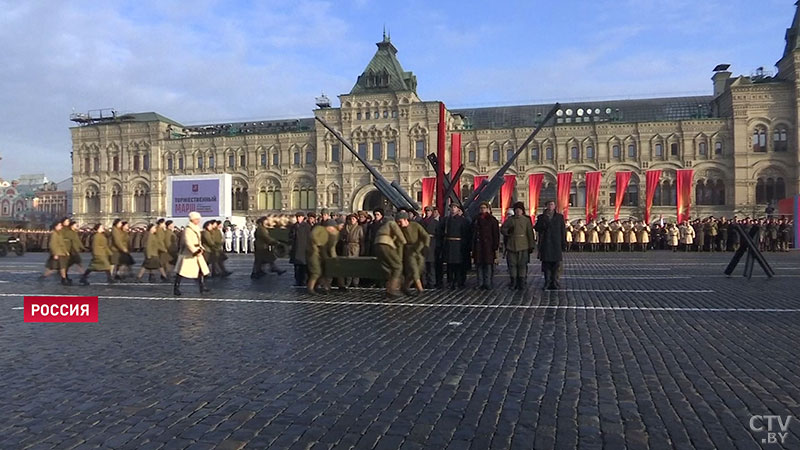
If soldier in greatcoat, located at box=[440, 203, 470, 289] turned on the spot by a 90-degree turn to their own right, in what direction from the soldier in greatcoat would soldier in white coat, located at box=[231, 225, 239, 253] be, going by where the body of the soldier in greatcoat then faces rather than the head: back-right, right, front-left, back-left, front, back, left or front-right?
front-right

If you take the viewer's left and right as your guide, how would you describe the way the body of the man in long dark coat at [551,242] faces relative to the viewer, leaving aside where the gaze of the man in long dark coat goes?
facing the viewer

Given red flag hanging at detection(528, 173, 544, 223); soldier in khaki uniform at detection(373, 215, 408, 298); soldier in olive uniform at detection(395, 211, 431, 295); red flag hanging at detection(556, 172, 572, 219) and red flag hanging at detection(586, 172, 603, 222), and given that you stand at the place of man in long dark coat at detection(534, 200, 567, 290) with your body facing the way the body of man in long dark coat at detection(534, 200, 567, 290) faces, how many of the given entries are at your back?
3

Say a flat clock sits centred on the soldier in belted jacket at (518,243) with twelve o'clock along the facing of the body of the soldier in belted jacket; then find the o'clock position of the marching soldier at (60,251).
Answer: The marching soldier is roughly at 3 o'clock from the soldier in belted jacket.

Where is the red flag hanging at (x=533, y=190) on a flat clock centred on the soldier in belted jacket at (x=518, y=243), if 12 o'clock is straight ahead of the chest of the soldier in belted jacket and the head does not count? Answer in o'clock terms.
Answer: The red flag hanging is roughly at 6 o'clock from the soldier in belted jacket.

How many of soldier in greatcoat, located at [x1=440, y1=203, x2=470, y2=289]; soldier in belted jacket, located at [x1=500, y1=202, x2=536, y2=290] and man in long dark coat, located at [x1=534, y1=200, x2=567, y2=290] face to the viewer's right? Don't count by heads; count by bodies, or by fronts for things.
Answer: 0

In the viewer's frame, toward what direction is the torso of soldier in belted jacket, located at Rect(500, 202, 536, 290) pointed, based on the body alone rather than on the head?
toward the camera

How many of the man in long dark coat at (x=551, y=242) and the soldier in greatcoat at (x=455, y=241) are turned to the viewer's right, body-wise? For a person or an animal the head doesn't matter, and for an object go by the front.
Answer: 0

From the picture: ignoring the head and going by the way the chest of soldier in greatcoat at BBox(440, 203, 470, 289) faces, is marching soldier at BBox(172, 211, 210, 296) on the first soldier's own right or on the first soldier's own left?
on the first soldier's own right

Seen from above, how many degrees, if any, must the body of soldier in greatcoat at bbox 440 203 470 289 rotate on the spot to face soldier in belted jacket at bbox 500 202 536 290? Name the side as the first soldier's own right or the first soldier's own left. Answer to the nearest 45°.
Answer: approximately 90° to the first soldier's own left

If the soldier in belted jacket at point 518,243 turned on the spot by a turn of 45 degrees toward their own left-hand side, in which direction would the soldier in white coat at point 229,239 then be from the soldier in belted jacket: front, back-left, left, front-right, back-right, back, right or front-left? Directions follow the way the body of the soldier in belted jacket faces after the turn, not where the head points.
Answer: back

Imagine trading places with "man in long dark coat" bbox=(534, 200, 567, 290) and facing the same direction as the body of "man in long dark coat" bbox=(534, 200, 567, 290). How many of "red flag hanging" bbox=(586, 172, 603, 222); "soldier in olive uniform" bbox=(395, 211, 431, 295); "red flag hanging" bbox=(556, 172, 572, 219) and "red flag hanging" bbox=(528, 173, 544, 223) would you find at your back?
3
